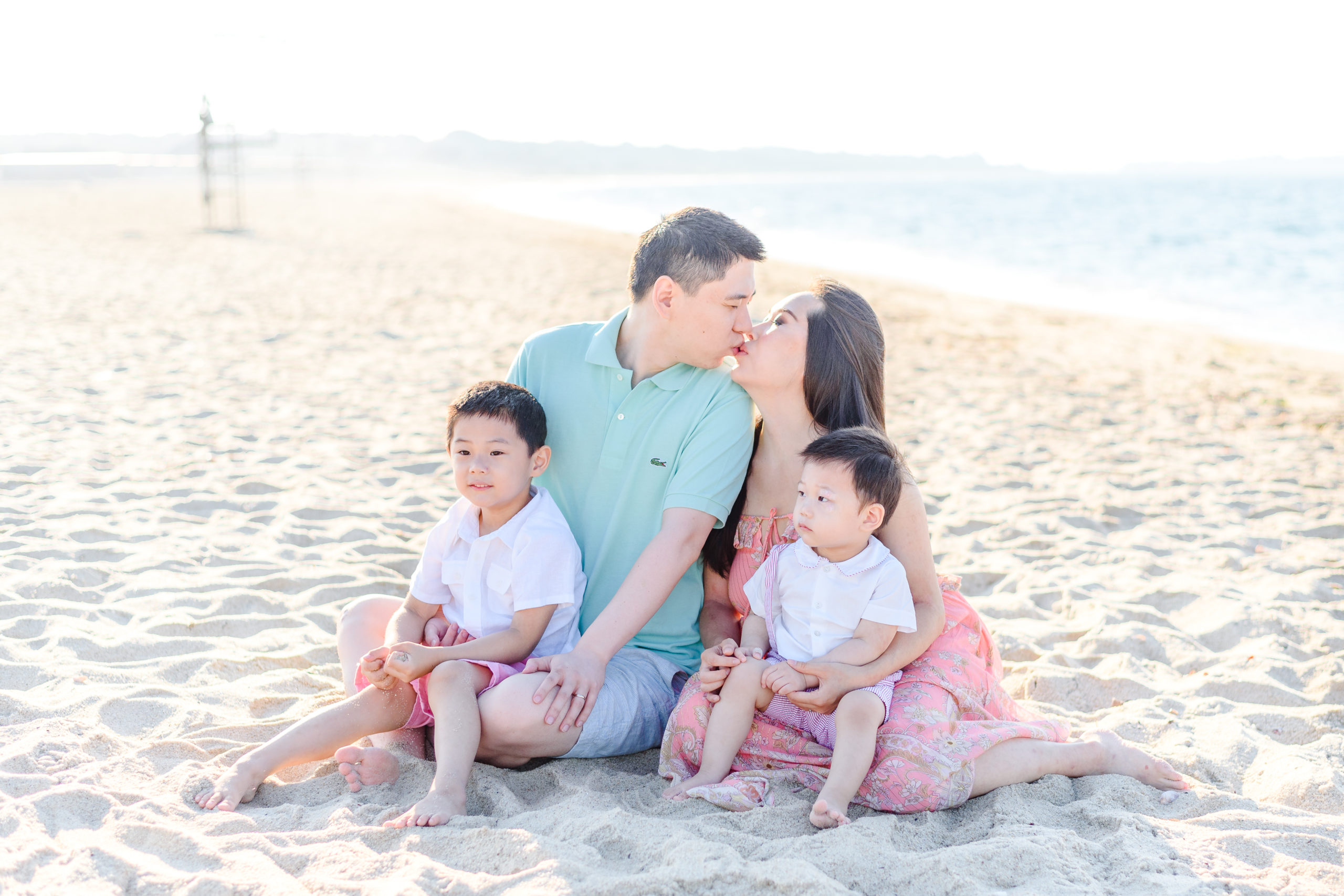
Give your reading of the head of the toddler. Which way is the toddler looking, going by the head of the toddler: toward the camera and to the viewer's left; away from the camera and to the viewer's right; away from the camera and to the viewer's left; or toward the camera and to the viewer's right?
toward the camera and to the viewer's left

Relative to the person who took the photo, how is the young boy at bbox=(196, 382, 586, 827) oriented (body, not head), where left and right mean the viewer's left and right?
facing the viewer and to the left of the viewer

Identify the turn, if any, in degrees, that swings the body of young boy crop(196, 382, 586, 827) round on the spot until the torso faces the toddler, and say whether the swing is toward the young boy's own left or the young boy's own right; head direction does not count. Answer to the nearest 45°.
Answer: approximately 90° to the young boy's own left

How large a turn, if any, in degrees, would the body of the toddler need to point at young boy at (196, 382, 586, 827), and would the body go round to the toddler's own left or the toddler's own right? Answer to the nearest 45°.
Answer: approximately 45° to the toddler's own right

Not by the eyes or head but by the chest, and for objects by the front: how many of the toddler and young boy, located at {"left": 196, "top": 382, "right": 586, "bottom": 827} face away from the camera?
0

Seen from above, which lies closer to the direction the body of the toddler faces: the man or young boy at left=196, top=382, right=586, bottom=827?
the young boy

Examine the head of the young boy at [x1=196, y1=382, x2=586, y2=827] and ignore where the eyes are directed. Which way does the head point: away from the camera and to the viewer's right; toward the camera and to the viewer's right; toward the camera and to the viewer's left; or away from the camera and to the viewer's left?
toward the camera and to the viewer's left

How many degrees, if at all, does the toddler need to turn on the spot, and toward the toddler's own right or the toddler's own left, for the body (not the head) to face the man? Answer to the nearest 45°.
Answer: approximately 90° to the toddler's own right
